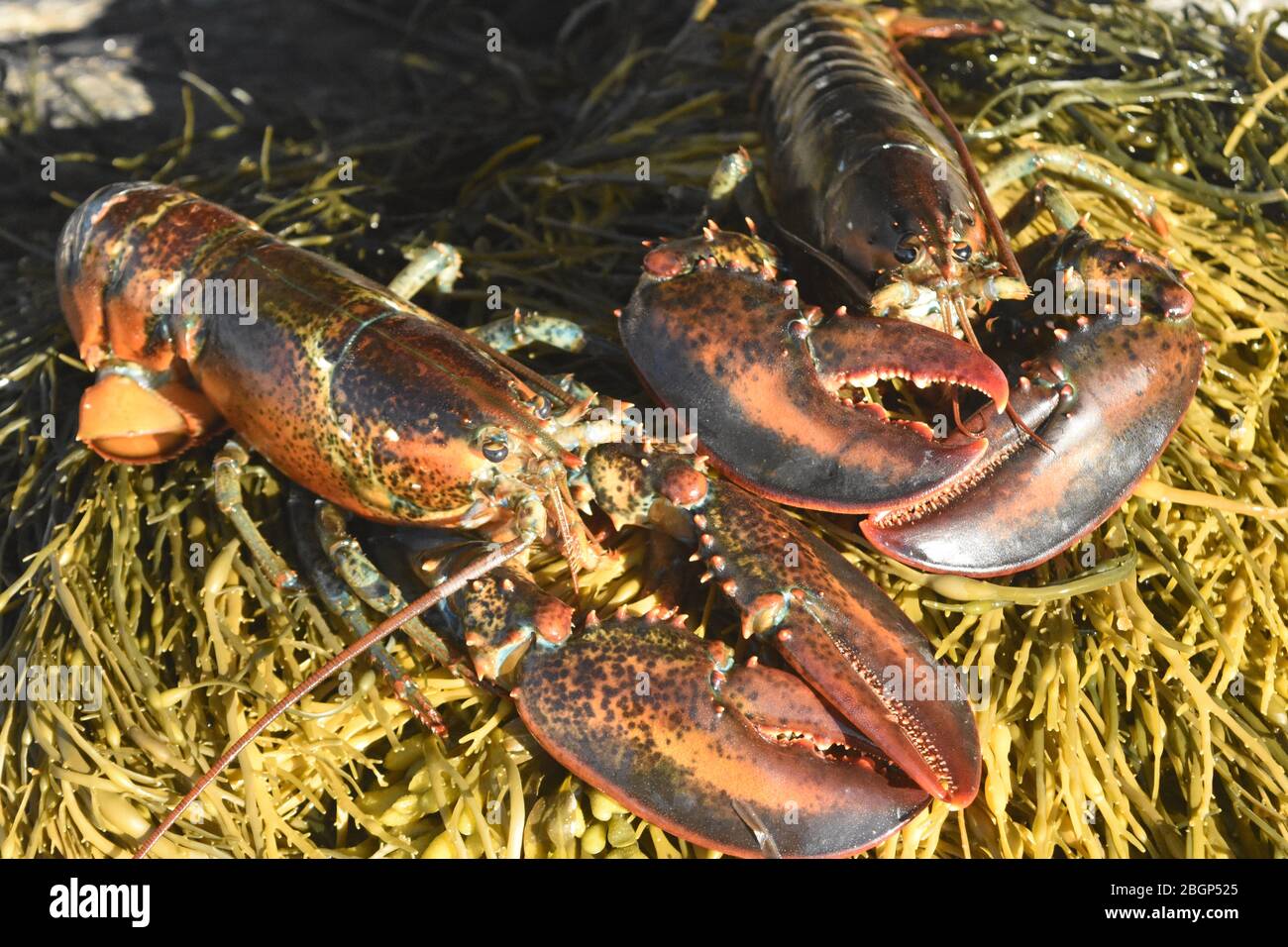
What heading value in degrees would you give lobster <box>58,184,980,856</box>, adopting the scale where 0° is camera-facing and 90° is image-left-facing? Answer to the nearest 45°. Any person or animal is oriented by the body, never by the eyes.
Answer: approximately 315°
